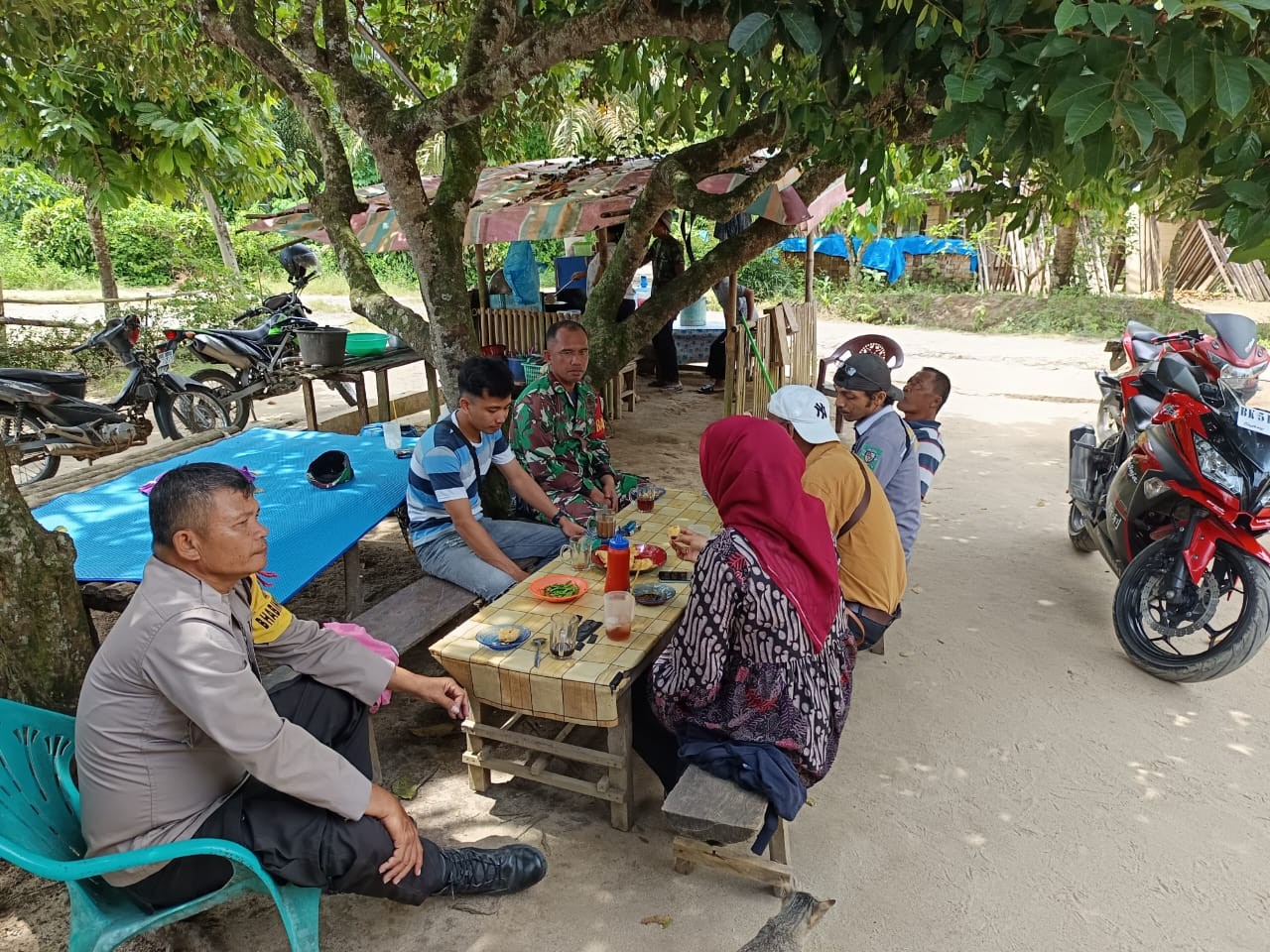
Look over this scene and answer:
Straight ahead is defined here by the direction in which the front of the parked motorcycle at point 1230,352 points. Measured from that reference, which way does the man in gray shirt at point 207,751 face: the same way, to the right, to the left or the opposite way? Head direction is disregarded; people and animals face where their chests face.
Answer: to the left

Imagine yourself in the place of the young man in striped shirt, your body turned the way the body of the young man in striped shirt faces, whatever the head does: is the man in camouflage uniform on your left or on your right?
on your left

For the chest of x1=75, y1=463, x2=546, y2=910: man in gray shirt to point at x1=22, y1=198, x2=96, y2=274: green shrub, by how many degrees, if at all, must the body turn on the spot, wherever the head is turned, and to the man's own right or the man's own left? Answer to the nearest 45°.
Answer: approximately 90° to the man's own left

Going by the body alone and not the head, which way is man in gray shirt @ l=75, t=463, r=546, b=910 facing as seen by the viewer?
to the viewer's right

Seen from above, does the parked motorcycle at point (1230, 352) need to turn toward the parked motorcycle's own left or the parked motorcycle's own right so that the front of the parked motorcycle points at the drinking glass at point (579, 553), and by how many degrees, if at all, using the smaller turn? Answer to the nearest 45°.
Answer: approximately 90° to the parked motorcycle's own right

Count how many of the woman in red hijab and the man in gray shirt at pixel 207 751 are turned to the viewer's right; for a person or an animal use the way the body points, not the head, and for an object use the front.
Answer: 1

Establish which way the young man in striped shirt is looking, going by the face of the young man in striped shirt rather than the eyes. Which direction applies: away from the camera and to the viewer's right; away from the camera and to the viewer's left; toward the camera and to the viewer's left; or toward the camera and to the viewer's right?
toward the camera and to the viewer's right

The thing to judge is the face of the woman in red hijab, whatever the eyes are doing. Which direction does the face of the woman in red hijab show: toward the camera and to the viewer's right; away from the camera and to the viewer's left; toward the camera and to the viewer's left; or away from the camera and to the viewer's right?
away from the camera and to the viewer's left

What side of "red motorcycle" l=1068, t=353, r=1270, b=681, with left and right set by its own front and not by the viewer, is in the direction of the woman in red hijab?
right

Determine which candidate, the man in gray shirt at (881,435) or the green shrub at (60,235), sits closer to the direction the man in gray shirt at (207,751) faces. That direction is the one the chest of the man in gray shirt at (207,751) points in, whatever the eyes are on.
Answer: the man in gray shirt

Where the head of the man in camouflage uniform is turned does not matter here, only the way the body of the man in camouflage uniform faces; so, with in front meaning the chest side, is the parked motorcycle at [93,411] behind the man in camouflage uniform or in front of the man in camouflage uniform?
behind

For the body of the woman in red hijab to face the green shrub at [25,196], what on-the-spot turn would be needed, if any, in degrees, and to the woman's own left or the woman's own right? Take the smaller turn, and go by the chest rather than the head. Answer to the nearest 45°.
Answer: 0° — they already face it

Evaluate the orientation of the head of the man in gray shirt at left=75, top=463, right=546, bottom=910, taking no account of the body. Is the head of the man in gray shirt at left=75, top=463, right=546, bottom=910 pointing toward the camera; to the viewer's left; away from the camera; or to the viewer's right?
to the viewer's right

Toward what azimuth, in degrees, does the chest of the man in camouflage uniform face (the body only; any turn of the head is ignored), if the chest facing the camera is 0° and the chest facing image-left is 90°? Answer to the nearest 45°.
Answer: approximately 315°

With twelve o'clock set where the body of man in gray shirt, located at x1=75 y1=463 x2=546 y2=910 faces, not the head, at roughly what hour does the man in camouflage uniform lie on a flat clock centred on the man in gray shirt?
The man in camouflage uniform is roughly at 10 o'clock from the man in gray shirt.

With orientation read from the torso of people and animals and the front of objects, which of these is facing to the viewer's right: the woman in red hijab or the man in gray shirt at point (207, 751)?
the man in gray shirt
